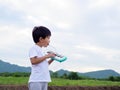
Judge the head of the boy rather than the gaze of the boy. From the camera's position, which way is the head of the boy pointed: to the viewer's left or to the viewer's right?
to the viewer's right

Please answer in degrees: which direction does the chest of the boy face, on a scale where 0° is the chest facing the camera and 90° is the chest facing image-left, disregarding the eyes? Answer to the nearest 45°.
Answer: approximately 270°
